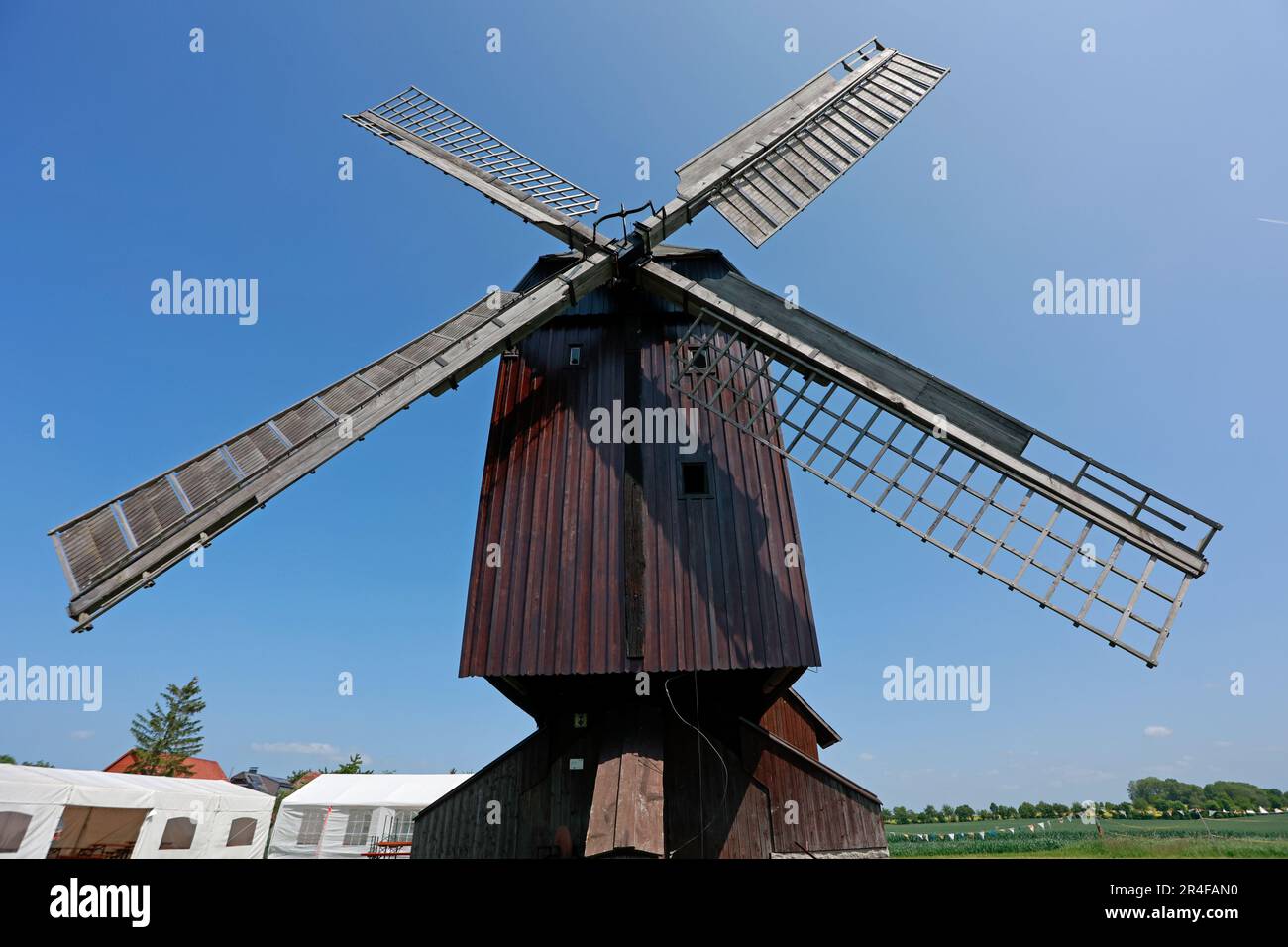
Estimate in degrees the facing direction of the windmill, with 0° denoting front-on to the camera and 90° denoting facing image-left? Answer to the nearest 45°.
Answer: approximately 0°
